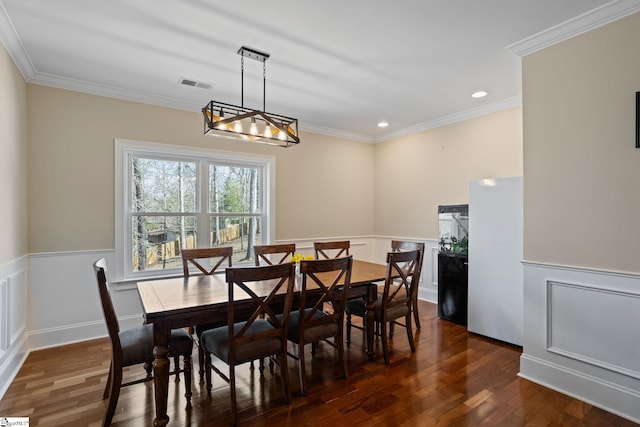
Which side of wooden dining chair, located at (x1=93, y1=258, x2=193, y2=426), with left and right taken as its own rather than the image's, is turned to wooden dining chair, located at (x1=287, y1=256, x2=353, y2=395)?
front

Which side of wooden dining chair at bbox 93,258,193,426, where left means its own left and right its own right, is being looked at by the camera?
right

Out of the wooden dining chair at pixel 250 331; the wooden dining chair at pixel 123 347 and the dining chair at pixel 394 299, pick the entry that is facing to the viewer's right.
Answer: the wooden dining chair at pixel 123 347

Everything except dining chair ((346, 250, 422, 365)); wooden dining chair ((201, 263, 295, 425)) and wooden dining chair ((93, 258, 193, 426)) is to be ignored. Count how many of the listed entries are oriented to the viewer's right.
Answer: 1

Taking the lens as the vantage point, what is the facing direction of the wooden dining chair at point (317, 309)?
facing away from the viewer and to the left of the viewer

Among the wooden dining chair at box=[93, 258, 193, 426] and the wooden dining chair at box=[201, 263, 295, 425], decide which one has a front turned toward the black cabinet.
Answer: the wooden dining chair at box=[93, 258, 193, 426]

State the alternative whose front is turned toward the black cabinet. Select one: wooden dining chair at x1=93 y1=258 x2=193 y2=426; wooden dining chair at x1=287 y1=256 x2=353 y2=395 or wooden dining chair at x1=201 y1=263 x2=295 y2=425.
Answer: wooden dining chair at x1=93 y1=258 x2=193 y2=426

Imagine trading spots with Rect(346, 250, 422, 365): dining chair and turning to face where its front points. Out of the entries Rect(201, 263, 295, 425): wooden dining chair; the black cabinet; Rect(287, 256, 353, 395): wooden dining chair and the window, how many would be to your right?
1

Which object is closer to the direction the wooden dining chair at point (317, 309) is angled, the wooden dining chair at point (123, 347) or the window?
the window

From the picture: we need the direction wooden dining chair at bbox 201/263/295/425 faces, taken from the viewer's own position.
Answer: facing away from the viewer and to the left of the viewer
